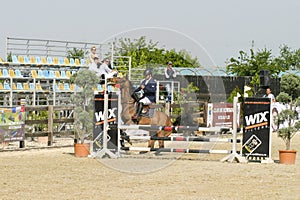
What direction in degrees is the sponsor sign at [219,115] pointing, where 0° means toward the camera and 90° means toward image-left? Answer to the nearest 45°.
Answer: approximately 0°

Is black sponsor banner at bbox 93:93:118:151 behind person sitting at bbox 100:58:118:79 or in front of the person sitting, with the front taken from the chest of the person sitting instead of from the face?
in front

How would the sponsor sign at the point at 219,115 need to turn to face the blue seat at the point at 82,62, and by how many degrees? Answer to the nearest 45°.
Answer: approximately 90° to its right

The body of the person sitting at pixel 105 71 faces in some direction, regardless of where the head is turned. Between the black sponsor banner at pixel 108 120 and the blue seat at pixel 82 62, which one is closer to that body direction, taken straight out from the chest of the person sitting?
the black sponsor banner

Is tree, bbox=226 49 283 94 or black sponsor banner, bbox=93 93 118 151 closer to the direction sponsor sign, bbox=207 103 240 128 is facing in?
the black sponsor banner

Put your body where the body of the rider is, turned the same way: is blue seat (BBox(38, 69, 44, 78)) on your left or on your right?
on your right

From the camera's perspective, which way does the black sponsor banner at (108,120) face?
toward the camera

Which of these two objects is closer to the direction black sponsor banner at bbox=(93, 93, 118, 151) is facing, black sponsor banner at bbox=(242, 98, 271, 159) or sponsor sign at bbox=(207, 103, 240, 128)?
the black sponsor banner

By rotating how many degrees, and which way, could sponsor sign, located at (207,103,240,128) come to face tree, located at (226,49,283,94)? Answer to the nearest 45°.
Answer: approximately 180°

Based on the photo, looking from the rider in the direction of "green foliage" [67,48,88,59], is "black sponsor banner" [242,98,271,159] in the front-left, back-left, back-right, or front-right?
back-right

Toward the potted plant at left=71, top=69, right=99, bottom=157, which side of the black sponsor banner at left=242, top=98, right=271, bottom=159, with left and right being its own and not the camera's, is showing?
right
